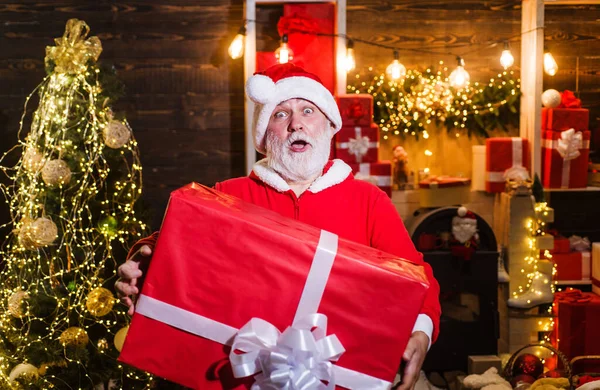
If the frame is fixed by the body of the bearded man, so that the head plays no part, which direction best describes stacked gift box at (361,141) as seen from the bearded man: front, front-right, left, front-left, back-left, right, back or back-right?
back

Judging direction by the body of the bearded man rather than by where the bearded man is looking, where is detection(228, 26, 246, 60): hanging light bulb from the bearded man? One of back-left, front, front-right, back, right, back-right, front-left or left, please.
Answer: back

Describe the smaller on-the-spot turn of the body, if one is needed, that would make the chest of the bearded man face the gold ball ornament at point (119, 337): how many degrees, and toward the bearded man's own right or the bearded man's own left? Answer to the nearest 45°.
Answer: approximately 135° to the bearded man's own right

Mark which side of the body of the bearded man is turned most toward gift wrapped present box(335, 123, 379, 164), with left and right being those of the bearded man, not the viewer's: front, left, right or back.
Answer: back

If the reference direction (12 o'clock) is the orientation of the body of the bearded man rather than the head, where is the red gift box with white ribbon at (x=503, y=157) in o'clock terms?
The red gift box with white ribbon is roughly at 7 o'clock from the bearded man.

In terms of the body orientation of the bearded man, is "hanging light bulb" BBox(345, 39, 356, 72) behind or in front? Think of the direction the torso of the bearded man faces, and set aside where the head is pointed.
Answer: behind

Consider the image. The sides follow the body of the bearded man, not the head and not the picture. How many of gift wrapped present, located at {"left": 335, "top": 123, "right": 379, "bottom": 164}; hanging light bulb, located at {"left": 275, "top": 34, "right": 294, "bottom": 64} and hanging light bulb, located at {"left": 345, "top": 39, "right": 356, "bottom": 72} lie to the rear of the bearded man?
3

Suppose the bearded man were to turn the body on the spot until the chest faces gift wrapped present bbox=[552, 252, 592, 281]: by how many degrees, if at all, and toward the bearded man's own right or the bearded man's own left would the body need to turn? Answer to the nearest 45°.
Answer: approximately 135° to the bearded man's own left

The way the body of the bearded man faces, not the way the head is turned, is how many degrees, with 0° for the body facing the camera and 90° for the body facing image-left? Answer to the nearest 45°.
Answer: approximately 0°

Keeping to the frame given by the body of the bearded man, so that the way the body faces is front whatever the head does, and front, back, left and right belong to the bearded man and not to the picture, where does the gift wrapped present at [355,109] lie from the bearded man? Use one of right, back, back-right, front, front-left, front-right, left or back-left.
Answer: back

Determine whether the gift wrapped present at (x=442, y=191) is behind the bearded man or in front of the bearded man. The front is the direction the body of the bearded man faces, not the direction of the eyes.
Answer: behind

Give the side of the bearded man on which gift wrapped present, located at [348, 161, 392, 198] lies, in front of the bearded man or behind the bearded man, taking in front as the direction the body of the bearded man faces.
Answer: behind
